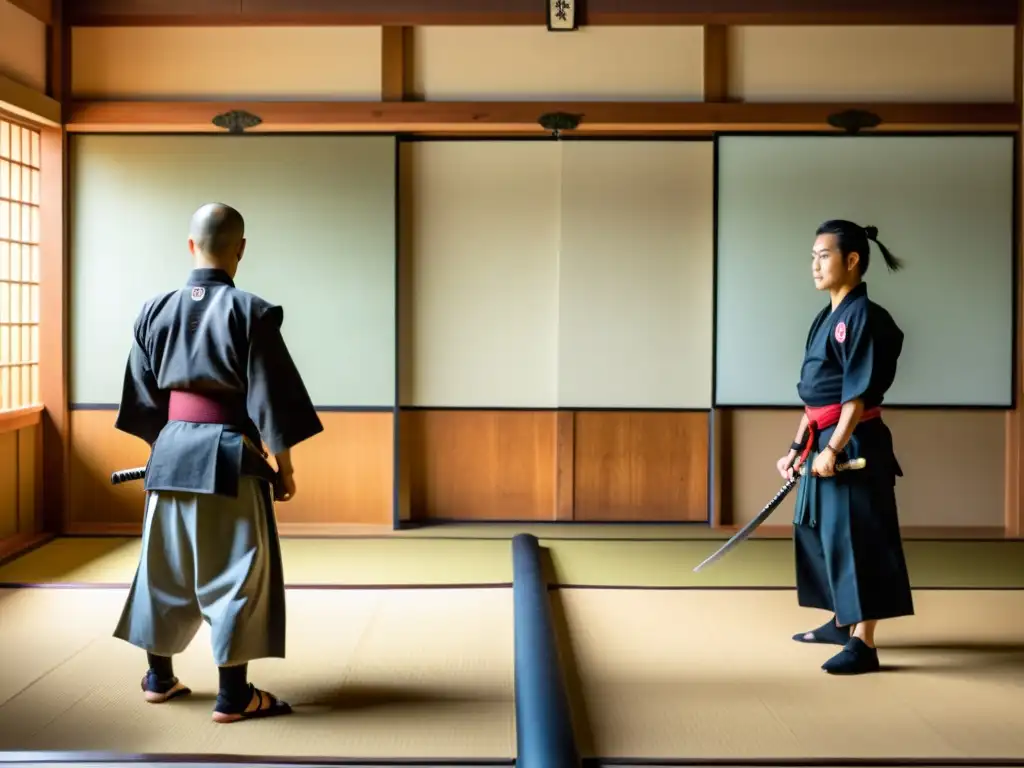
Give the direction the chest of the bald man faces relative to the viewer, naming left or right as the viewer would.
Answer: facing away from the viewer and to the right of the viewer

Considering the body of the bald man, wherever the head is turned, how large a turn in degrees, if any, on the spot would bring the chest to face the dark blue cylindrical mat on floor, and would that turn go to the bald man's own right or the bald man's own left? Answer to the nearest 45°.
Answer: approximately 45° to the bald man's own right

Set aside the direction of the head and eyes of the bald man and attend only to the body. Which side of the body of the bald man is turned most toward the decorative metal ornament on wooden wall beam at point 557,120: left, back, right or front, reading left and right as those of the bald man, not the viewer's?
front

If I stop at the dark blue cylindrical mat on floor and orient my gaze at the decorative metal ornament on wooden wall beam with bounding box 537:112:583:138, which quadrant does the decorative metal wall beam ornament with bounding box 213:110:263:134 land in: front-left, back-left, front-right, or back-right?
front-left

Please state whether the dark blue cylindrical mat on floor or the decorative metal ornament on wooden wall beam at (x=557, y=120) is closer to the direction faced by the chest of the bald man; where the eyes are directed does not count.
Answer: the decorative metal ornament on wooden wall beam

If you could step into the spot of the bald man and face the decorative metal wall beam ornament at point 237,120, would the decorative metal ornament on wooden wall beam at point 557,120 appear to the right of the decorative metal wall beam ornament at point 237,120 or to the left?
right

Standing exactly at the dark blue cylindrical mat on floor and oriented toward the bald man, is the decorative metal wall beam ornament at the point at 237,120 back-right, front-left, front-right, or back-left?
front-right

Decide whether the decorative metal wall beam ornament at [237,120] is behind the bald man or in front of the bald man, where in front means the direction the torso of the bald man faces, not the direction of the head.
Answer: in front

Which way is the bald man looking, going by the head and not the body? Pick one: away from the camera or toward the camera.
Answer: away from the camera
